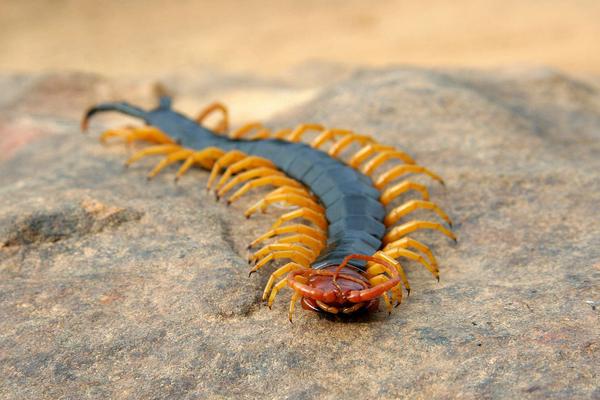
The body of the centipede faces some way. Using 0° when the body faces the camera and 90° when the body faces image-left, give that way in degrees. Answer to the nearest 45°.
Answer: approximately 0°
